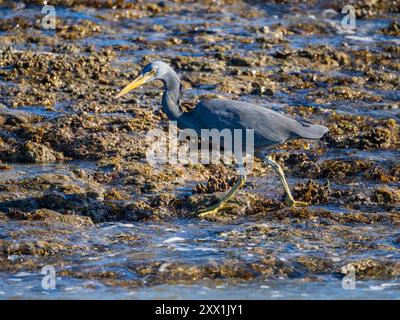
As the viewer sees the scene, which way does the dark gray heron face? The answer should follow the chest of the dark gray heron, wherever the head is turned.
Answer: to the viewer's left
